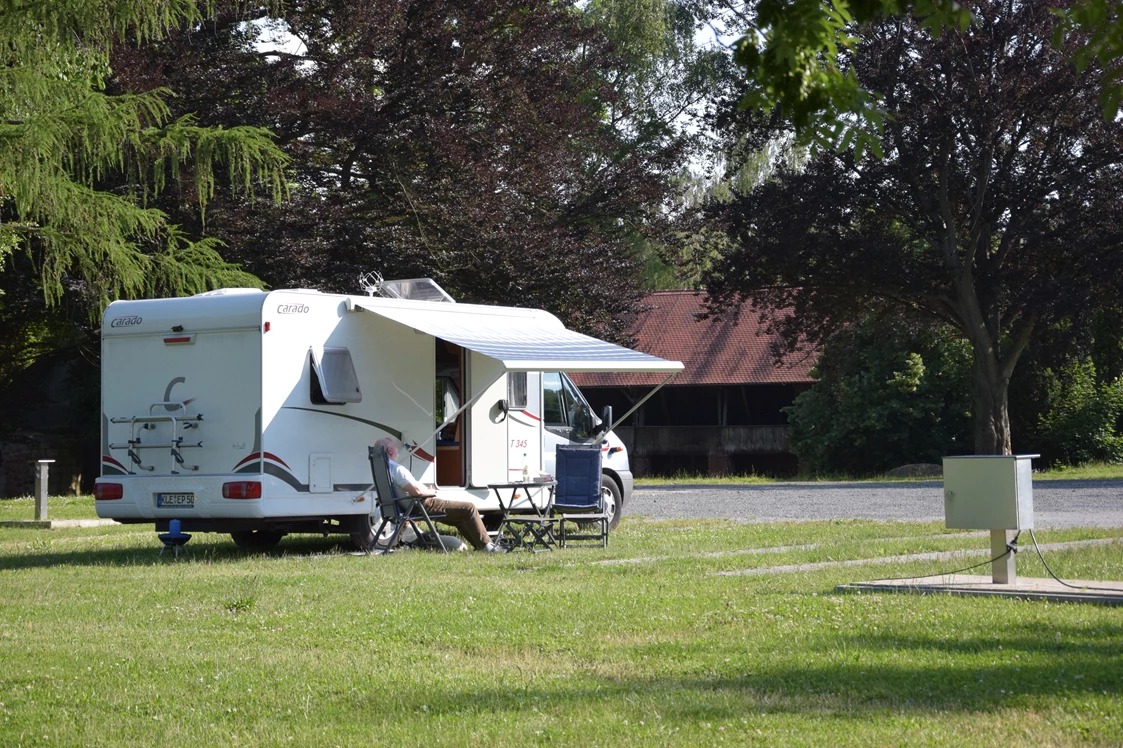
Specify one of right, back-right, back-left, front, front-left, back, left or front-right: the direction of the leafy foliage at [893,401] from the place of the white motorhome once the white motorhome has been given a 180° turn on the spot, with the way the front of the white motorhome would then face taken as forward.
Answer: back

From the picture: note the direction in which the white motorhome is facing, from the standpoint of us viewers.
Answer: facing away from the viewer and to the right of the viewer

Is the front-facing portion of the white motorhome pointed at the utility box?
no

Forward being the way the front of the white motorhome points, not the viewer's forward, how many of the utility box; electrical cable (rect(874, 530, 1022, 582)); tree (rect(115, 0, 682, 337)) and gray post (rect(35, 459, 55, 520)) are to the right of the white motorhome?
2

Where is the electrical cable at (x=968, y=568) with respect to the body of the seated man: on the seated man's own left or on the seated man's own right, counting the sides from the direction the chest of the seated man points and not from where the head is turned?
on the seated man's own right

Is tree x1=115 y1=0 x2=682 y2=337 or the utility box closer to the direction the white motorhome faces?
the tree

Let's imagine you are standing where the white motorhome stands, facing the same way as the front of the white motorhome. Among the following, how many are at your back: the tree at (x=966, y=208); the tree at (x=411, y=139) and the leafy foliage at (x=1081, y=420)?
0

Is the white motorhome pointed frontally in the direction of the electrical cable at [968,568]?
no

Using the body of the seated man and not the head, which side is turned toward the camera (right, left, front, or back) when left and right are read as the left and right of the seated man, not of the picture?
right

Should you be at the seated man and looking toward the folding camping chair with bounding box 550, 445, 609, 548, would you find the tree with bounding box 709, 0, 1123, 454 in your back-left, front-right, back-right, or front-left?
front-left

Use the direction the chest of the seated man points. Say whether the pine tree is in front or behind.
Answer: behind

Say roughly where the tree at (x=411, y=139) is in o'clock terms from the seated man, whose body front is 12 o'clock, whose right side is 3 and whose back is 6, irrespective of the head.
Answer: The tree is roughly at 9 o'clock from the seated man.

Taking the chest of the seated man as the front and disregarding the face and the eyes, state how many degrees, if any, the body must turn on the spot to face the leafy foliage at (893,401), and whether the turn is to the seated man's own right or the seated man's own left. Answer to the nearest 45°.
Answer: approximately 45° to the seated man's own left

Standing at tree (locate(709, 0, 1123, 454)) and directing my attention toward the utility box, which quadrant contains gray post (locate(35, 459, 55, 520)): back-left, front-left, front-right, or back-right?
front-right

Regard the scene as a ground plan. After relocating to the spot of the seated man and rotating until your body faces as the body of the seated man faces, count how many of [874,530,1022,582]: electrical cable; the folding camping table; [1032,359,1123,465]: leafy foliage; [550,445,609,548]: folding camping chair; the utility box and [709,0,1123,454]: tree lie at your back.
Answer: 0
